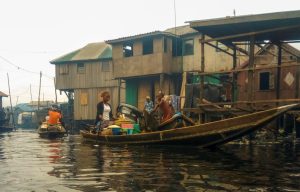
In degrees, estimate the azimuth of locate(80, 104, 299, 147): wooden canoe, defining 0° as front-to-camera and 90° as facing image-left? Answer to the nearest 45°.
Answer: approximately 270°

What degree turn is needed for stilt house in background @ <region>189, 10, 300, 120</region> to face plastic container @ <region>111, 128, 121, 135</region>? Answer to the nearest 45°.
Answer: approximately 45° to its right

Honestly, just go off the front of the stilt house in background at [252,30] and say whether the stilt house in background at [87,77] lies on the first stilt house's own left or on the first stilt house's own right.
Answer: on the first stilt house's own right

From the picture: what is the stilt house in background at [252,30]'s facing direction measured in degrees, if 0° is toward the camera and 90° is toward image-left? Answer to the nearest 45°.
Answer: approximately 45°

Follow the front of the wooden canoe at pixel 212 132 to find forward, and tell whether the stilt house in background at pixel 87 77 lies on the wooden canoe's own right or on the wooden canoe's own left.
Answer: on the wooden canoe's own left

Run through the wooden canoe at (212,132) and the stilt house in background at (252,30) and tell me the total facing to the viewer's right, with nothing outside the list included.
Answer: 1
